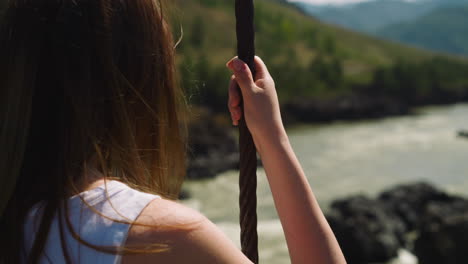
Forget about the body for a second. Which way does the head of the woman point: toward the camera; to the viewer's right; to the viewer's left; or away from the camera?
away from the camera

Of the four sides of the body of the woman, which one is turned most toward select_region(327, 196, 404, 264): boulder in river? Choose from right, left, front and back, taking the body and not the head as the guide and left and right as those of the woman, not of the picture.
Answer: front

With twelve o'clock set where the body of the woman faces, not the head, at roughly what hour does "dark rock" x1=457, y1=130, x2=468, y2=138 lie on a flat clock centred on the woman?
The dark rock is roughly at 1 o'clock from the woman.

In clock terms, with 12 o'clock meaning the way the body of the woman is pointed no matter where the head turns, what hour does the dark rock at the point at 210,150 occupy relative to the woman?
The dark rock is roughly at 12 o'clock from the woman.

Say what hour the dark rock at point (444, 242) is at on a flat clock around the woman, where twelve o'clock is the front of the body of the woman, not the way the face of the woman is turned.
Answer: The dark rock is roughly at 1 o'clock from the woman.

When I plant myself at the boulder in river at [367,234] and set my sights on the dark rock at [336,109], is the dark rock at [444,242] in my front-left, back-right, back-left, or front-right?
back-right

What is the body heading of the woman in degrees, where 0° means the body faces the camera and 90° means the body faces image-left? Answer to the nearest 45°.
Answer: approximately 180°

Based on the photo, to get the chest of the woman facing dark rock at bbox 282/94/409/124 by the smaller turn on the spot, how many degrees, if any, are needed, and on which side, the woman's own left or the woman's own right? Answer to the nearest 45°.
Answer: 0° — they already face it
